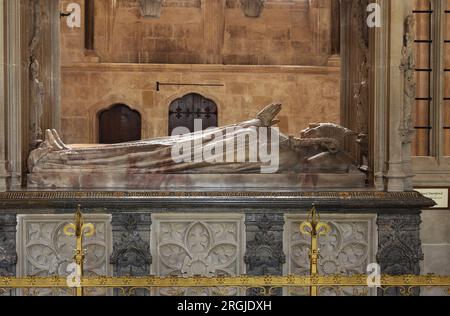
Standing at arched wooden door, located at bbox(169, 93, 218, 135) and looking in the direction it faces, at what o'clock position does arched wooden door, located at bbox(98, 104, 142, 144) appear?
arched wooden door, located at bbox(98, 104, 142, 144) is roughly at 3 o'clock from arched wooden door, located at bbox(169, 93, 218, 135).

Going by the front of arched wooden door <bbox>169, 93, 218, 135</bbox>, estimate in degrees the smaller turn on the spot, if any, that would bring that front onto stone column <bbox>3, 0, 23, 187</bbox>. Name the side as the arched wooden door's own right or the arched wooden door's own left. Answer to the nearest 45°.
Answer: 0° — it already faces it

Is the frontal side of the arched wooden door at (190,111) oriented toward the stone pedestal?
yes

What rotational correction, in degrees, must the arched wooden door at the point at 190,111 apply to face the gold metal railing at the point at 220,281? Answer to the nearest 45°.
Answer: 0° — it already faces it

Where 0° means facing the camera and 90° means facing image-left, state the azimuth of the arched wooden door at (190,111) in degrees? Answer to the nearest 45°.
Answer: approximately 0°

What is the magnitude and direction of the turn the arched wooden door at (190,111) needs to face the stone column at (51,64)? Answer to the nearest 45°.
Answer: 0° — it already faces it

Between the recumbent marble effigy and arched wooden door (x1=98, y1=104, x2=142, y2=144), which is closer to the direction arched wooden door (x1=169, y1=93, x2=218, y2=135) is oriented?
the recumbent marble effigy

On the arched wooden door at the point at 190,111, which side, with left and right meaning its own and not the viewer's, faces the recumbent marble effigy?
front

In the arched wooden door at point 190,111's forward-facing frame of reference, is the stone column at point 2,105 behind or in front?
in front

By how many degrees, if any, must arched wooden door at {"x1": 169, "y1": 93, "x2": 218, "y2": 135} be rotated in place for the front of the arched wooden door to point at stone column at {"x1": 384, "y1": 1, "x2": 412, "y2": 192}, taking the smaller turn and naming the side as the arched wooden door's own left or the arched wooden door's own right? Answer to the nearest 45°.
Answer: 0° — it already faces it
